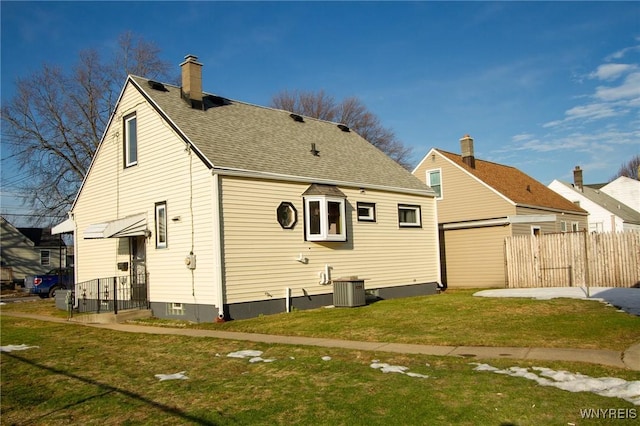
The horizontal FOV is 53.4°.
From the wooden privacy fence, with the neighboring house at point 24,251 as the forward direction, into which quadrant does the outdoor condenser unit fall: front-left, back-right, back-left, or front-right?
front-left

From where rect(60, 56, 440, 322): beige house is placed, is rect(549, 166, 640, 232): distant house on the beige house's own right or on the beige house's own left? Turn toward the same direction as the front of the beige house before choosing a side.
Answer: on the beige house's own right

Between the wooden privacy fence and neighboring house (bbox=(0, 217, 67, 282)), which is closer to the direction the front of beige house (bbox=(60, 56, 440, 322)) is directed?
the neighboring house

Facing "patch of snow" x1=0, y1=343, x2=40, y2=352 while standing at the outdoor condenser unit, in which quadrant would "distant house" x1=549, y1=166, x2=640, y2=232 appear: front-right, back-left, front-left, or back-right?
back-right

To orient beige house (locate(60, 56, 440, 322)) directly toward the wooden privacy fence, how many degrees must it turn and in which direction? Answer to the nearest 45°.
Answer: approximately 135° to its left

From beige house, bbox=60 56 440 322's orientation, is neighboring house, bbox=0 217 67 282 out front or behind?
out front

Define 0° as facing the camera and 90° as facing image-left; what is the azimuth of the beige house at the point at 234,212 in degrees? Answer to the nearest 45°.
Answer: approximately 45°
